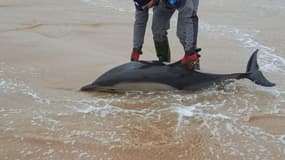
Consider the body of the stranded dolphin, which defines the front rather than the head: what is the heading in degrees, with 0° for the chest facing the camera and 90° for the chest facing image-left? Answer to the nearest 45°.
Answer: approximately 90°
